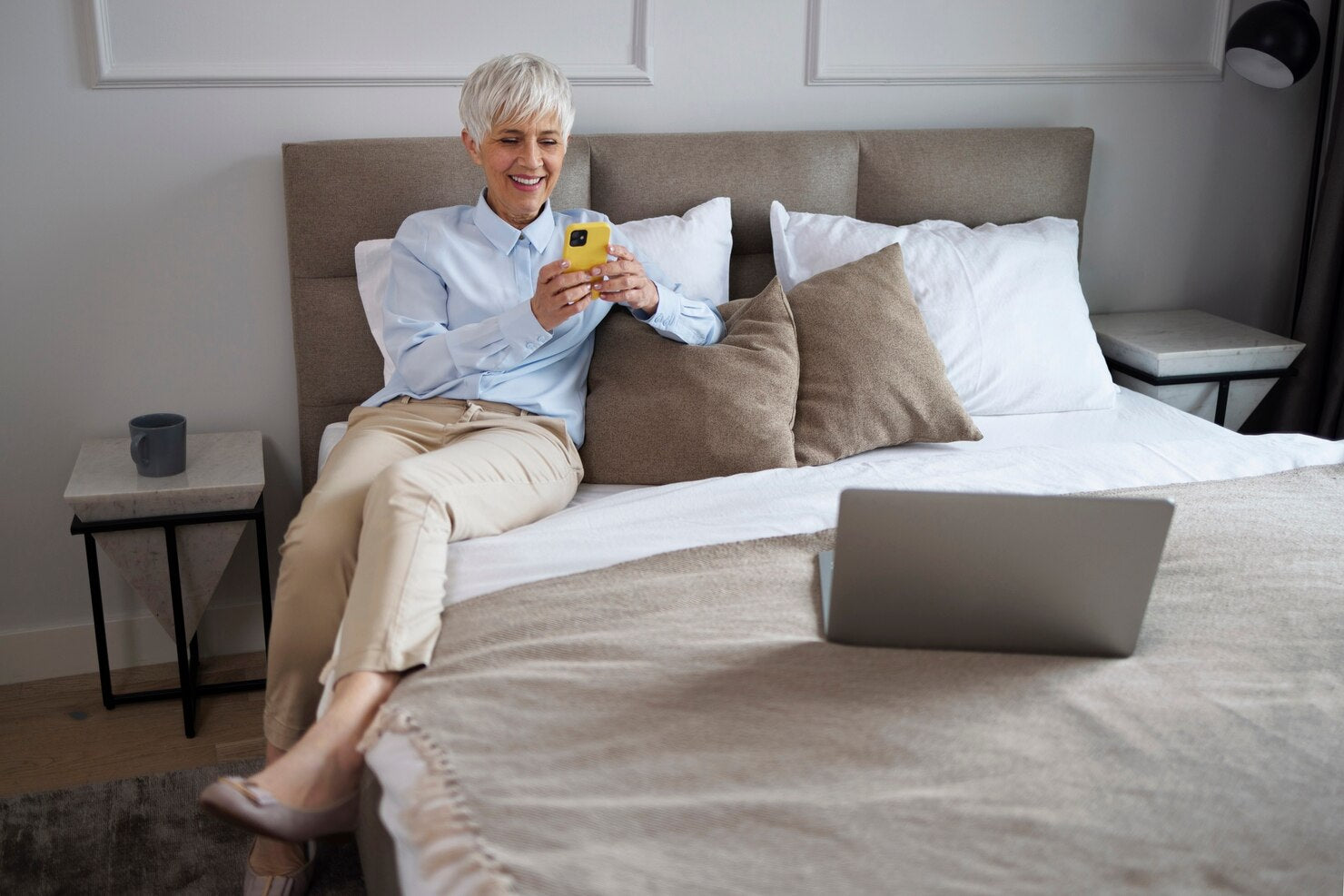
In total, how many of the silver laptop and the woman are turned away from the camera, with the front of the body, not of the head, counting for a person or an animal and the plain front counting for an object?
1

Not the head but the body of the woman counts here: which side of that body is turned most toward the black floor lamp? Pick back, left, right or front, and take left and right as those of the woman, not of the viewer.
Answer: left

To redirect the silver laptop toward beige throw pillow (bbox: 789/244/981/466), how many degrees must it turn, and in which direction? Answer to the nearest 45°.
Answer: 0° — it already faces it

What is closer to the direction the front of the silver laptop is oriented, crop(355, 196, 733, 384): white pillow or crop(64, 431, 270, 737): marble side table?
the white pillow

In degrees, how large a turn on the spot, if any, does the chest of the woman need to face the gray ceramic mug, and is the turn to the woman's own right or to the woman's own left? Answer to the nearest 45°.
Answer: approximately 135° to the woman's own right

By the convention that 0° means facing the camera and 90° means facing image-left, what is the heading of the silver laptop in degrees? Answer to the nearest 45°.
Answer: approximately 180°

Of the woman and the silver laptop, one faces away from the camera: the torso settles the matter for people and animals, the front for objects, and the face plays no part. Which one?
the silver laptop

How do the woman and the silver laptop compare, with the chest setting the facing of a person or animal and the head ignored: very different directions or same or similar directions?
very different directions

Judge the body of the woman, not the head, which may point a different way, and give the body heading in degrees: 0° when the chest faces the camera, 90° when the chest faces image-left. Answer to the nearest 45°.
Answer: approximately 0°

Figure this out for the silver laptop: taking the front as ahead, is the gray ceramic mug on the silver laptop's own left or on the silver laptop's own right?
on the silver laptop's own left
